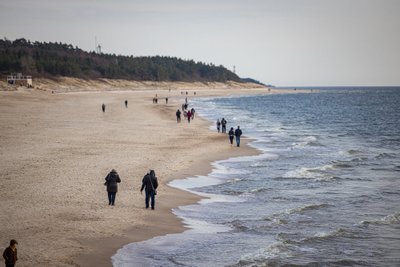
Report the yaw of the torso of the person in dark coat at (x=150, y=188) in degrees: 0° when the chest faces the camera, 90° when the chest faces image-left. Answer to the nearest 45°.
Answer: approximately 180°

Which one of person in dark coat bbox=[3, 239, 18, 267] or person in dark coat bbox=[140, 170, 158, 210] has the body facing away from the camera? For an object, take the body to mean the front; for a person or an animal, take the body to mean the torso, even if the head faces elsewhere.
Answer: person in dark coat bbox=[140, 170, 158, 210]

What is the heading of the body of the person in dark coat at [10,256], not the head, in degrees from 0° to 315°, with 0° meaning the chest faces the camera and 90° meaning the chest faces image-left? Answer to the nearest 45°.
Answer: approximately 315°

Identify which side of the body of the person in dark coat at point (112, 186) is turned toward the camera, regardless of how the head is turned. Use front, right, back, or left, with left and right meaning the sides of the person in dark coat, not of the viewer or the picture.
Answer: back

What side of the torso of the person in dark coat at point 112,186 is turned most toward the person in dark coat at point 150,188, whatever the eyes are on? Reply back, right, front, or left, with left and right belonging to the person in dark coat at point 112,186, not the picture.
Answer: right

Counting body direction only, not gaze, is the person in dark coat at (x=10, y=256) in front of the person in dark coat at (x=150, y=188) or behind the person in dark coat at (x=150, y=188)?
behind

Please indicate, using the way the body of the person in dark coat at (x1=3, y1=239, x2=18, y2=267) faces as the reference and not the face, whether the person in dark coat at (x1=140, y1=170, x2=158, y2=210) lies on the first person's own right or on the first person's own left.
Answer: on the first person's own left

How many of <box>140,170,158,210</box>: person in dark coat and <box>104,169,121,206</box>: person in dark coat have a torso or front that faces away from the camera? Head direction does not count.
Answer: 2
